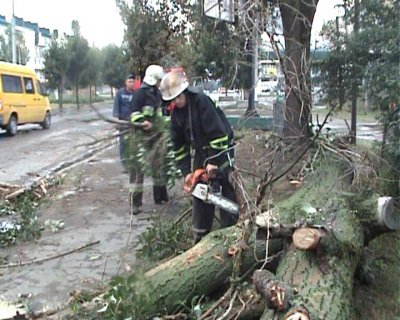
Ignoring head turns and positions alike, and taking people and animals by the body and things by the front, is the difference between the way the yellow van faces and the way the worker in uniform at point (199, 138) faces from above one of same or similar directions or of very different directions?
very different directions

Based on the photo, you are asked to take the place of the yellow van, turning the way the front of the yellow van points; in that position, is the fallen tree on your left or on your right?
on your right

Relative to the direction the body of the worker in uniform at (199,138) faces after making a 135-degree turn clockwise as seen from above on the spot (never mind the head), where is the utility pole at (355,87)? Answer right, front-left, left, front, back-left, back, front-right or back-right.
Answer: front-right

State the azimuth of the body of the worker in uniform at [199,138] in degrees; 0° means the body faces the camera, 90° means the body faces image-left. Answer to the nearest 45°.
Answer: approximately 45°

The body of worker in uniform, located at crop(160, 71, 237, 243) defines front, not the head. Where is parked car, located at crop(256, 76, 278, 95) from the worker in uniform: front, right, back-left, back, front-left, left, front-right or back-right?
back
